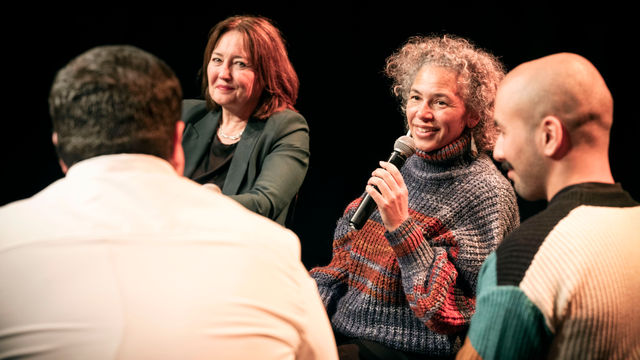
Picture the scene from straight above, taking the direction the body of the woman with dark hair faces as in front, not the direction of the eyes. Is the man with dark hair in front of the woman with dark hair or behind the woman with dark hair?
in front

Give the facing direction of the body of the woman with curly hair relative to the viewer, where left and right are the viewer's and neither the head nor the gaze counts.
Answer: facing the viewer and to the left of the viewer

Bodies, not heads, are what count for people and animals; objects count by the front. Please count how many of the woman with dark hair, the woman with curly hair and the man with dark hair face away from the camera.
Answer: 1

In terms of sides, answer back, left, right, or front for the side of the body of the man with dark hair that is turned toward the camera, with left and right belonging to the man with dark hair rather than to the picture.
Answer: back

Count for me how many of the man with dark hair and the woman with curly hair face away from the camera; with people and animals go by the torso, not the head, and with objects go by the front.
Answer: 1

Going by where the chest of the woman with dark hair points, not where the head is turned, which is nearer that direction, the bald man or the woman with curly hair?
the bald man

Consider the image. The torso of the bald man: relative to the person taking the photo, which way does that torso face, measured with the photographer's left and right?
facing away from the viewer and to the left of the viewer

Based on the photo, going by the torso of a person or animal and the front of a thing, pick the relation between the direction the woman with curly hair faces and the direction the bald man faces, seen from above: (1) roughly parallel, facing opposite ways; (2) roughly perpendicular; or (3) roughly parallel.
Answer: roughly perpendicular

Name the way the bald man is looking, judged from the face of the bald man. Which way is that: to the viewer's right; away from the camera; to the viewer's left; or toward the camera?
to the viewer's left

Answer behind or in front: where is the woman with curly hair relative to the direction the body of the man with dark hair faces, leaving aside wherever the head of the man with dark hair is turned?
in front

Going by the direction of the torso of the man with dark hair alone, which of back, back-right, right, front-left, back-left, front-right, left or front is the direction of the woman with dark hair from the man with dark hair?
front

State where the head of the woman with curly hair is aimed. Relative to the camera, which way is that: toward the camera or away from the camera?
toward the camera

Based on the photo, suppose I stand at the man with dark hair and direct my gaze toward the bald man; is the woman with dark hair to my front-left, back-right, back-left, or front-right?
front-left

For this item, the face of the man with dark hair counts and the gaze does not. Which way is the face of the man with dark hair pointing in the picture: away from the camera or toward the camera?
away from the camera
